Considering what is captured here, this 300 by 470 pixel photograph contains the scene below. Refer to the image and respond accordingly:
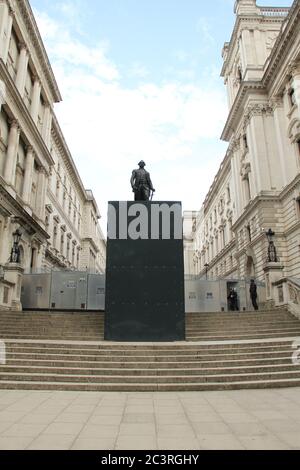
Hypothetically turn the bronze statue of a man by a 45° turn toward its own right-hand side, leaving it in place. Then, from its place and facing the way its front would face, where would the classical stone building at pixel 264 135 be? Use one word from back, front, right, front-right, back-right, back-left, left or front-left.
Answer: back

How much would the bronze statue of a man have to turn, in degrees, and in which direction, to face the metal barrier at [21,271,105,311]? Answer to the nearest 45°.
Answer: approximately 135° to its right

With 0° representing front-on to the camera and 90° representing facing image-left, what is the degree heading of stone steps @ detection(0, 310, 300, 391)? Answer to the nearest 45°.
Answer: approximately 0°

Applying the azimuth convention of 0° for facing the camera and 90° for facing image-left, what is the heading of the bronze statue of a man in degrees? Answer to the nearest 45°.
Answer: approximately 0°

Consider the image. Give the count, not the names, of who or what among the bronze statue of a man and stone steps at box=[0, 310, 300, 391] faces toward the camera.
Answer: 2

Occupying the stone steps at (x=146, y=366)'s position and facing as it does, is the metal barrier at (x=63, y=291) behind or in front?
behind

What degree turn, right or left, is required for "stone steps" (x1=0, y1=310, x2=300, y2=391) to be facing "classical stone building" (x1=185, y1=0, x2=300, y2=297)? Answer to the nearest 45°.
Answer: approximately 135° to its left
